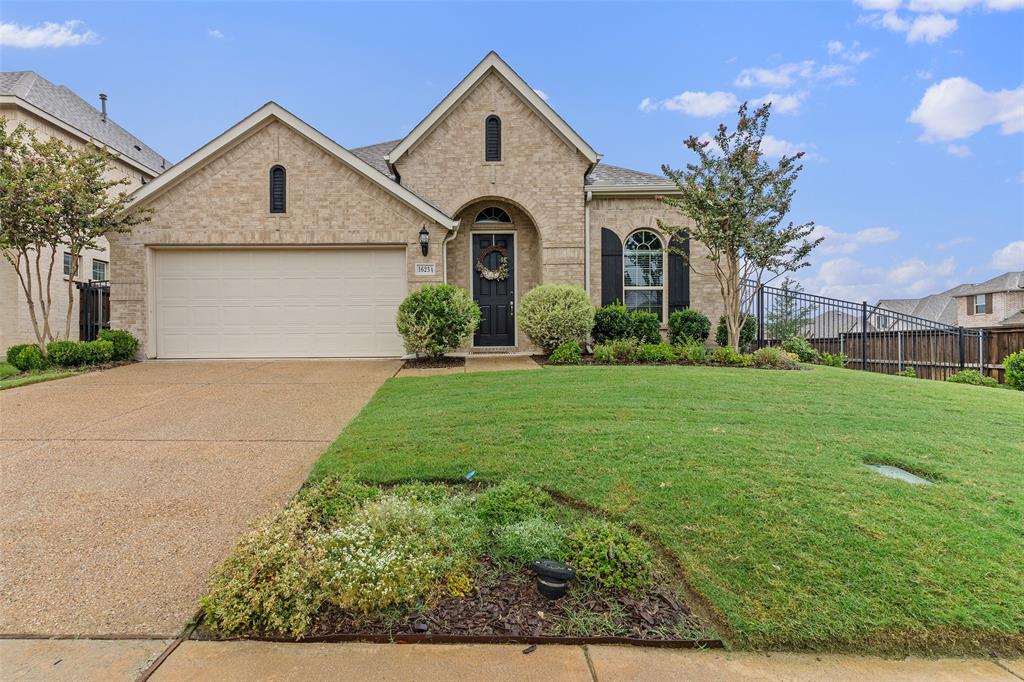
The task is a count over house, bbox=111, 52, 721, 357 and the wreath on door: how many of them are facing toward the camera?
2

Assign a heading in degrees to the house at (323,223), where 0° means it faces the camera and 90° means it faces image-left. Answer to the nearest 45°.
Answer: approximately 0°

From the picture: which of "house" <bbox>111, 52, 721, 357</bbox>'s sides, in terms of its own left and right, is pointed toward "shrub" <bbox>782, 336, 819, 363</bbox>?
left

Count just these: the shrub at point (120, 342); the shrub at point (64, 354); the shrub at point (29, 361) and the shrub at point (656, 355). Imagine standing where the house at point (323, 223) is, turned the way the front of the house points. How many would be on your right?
3

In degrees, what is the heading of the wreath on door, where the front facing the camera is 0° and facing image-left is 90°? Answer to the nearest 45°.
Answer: approximately 0°

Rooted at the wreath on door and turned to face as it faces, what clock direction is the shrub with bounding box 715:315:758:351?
The shrub is roughly at 9 o'clock from the wreath on door.

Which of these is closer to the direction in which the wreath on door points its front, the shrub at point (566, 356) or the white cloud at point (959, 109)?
the shrub

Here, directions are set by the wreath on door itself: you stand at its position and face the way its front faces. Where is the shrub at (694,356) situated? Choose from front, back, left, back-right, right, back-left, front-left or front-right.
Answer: front-left

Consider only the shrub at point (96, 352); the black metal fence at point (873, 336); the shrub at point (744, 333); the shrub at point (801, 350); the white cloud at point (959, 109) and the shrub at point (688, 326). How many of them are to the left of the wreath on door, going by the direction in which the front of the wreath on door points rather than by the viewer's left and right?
5

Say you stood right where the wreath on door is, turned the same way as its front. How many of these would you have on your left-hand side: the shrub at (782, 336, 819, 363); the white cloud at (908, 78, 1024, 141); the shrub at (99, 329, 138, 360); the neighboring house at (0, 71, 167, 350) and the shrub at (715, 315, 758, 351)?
3

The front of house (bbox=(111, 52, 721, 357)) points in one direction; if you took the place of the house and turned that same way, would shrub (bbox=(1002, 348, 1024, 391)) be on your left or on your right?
on your left
